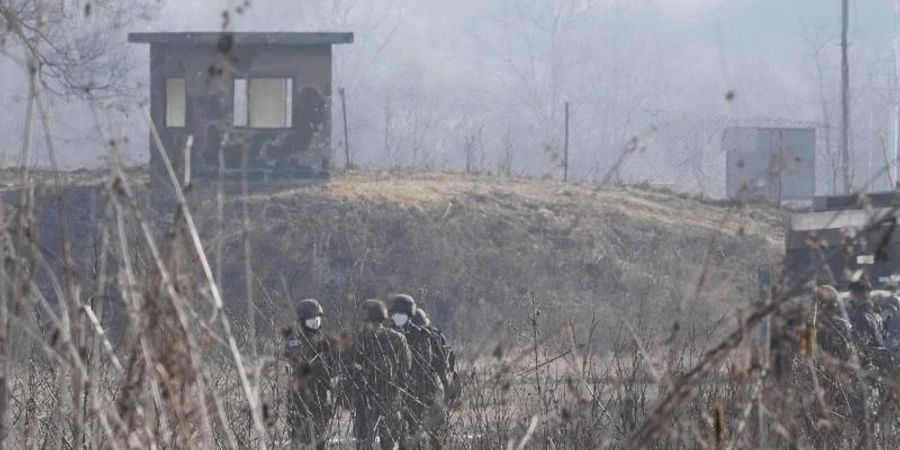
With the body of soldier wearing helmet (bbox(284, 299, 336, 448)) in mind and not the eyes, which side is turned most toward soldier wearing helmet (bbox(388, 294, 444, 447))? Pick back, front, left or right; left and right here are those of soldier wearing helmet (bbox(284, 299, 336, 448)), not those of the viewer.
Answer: left

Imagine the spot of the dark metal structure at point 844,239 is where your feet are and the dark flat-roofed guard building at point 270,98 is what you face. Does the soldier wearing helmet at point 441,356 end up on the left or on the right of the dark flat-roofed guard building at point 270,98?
left
